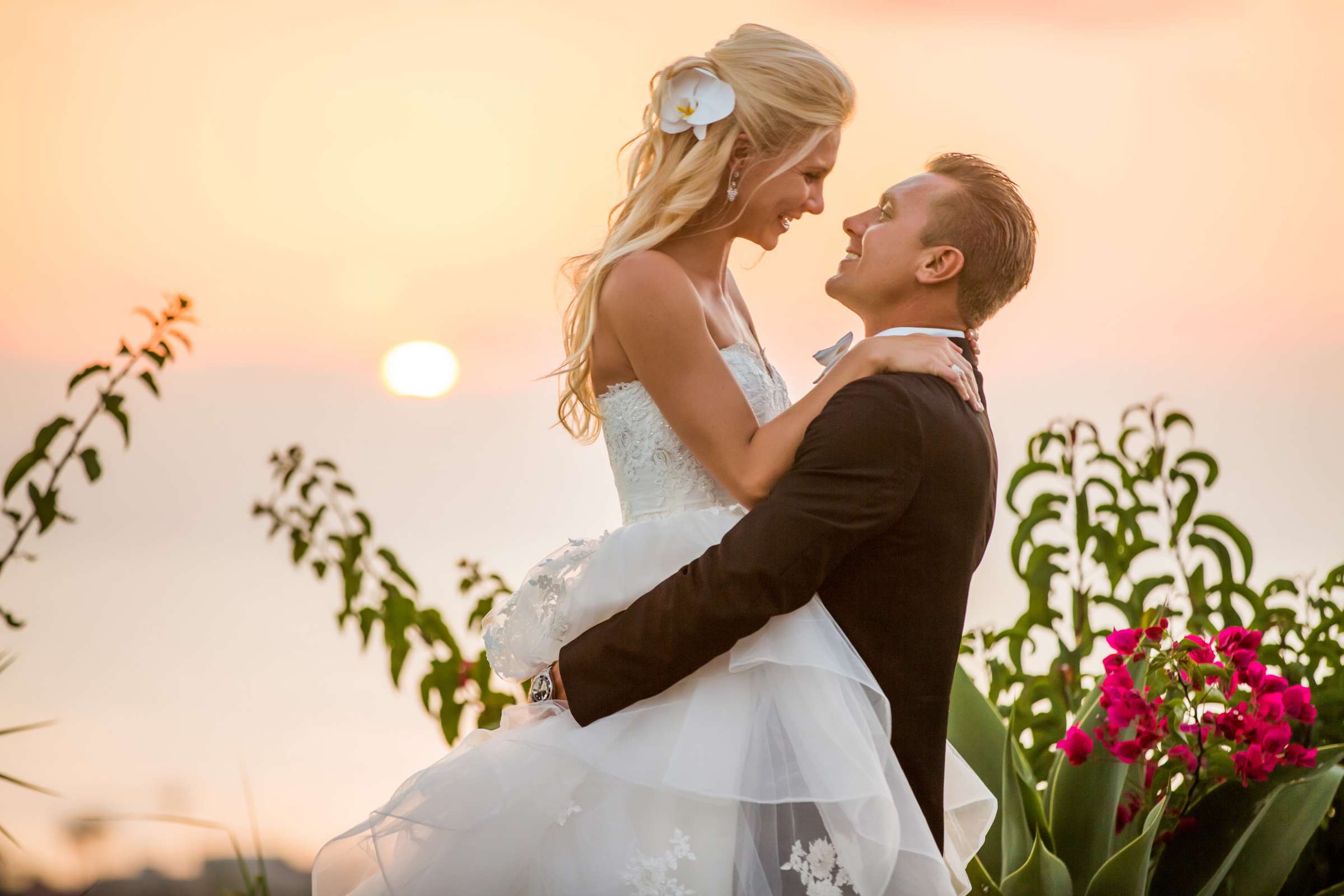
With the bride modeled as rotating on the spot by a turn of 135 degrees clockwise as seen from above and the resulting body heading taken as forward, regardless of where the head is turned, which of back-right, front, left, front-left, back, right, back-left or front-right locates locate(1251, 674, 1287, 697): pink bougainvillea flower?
back

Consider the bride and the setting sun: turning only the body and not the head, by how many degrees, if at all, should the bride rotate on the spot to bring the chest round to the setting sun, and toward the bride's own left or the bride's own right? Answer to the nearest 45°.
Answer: approximately 90° to the bride's own left

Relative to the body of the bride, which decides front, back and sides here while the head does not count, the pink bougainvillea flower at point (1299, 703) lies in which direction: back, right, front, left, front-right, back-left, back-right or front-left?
front-left

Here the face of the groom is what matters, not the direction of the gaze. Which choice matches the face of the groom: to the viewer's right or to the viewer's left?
to the viewer's left

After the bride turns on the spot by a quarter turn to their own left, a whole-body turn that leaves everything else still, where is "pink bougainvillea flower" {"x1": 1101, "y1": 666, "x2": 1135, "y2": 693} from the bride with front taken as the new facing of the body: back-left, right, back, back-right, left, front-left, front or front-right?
front-right

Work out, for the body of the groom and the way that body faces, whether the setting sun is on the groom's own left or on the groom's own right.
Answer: on the groom's own right

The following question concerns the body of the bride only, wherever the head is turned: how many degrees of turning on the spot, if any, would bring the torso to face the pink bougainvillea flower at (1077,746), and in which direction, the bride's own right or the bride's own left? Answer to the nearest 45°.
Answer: approximately 45° to the bride's own left

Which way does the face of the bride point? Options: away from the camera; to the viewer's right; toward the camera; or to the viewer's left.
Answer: to the viewer's right

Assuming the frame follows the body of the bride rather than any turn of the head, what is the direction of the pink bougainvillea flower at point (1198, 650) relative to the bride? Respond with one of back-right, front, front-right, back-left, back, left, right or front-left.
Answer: front-left

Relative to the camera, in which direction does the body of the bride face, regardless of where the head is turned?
to the viewer's right

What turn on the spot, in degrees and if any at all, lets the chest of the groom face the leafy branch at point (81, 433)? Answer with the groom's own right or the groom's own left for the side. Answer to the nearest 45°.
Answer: approximately 45° to the groom's own right

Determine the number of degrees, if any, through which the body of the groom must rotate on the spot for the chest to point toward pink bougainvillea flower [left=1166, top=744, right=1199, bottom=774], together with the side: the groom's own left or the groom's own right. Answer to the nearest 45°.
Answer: approximately 135° to the groom's own right

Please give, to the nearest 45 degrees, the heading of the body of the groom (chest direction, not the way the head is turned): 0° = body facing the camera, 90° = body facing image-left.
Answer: approximately 90°
